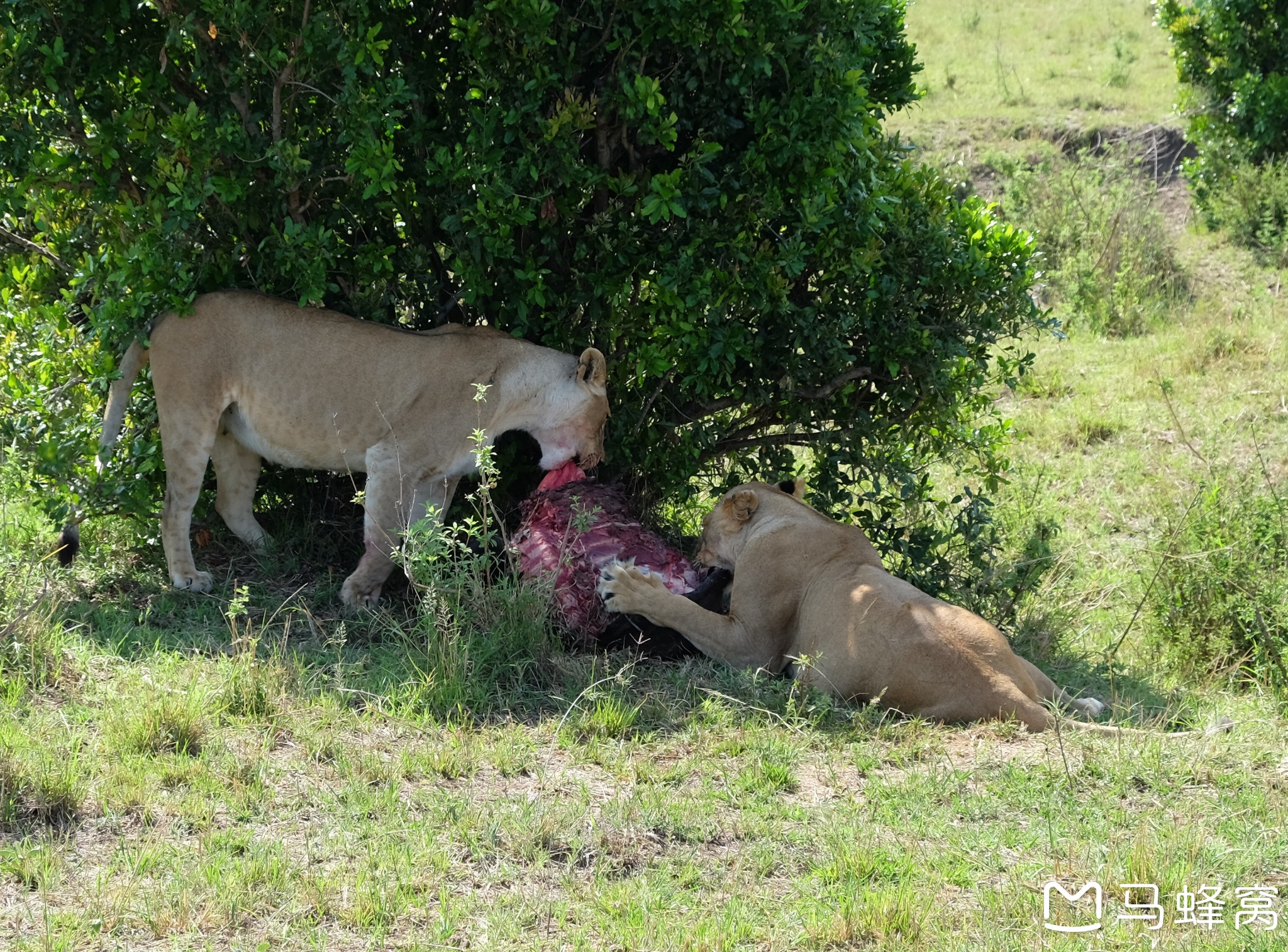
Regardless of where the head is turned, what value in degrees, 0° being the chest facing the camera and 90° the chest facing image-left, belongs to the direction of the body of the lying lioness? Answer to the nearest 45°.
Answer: approximately 135°

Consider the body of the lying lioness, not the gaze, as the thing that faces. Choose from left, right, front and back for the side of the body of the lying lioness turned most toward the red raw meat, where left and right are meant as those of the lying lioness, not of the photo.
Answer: front

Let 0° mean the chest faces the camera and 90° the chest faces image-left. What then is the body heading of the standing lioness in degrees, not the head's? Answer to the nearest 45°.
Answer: approximately 270°

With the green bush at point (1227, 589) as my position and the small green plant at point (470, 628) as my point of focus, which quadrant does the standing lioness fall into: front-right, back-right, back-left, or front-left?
front-right

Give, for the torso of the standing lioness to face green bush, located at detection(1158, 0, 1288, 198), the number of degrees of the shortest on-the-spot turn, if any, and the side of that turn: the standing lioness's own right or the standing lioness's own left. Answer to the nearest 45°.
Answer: approximately 45° to the standing lioness's own left

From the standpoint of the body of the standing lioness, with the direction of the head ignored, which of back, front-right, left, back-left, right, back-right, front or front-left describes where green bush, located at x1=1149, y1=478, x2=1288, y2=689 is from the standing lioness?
front

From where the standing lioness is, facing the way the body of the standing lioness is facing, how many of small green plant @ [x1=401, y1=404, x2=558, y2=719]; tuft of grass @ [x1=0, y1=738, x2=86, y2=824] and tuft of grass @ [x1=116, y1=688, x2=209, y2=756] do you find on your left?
0

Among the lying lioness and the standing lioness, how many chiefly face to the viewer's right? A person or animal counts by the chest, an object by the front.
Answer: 1

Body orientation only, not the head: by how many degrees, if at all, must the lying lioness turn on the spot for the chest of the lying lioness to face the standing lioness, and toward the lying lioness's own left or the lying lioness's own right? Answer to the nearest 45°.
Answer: approximately 45° to the lying lioness's own left

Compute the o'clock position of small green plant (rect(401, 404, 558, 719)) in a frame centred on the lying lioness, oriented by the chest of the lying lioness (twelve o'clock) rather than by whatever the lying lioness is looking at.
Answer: The small green plant is roughly at 10 o'clock from the lying lioness.

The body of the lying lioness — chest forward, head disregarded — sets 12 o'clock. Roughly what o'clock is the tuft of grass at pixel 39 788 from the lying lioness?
The tuft of grass is roughly at 9 o'clock from the lying lioness.

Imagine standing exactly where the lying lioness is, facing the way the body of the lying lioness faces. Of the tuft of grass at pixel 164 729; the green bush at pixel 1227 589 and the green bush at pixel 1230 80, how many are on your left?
1

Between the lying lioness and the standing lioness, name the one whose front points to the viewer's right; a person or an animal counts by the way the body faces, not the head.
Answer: the standing lioness

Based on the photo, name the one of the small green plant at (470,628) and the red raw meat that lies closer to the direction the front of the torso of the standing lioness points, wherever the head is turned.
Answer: the red raw meat
